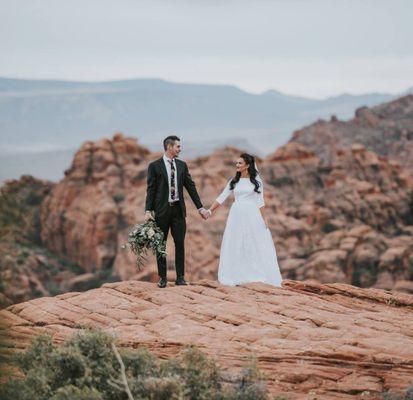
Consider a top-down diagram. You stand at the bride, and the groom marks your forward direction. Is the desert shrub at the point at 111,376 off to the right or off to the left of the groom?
left

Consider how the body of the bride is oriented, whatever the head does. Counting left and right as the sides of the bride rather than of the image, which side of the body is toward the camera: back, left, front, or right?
front

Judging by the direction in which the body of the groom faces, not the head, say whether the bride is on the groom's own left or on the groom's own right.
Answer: on the groom's own left

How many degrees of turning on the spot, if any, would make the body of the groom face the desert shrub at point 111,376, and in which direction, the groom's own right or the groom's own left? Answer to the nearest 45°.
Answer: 0° — they already face it

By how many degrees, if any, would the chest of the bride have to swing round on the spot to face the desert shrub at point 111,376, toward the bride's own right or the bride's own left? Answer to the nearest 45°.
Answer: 0° — they already face it
